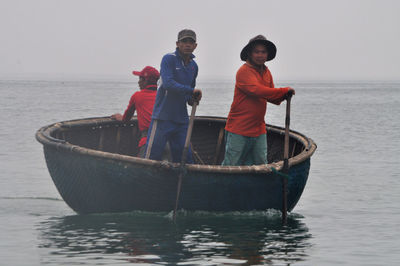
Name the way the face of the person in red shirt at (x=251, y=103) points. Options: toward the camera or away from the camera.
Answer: toward the camera

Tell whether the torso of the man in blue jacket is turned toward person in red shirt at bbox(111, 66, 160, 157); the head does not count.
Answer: no

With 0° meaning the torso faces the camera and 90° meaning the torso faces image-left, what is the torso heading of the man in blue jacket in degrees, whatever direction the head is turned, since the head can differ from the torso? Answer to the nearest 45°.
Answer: approximately 315°

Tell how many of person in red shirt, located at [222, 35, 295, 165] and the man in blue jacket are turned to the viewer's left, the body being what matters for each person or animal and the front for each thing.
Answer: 0

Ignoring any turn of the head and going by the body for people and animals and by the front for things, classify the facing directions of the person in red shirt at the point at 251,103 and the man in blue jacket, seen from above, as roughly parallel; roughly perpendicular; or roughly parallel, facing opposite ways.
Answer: roughly parallel
